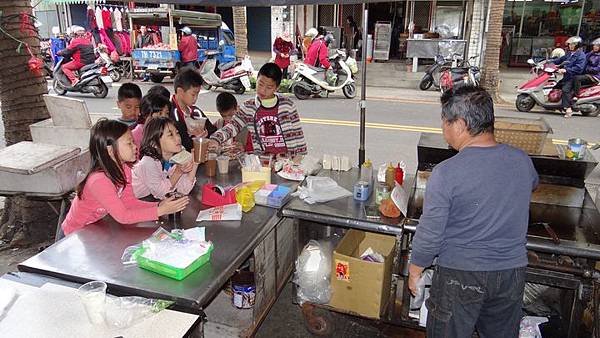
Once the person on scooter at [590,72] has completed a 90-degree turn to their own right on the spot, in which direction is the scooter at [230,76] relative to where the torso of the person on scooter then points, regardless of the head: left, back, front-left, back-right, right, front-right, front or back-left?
left

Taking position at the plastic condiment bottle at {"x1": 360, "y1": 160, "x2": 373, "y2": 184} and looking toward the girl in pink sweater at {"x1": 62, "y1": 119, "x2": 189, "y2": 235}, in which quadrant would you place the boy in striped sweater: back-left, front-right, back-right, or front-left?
front-right

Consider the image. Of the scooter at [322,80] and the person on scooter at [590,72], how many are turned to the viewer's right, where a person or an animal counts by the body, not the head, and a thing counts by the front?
1

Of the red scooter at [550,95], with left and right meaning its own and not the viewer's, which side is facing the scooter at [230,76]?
front

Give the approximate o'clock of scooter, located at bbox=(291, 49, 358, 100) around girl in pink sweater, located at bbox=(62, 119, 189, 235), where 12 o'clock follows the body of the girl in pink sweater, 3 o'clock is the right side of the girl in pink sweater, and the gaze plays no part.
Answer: The scooter is roughly at 10 o'clock from the girl in pink sweater.

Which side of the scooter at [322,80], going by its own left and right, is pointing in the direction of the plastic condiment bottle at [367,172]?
right

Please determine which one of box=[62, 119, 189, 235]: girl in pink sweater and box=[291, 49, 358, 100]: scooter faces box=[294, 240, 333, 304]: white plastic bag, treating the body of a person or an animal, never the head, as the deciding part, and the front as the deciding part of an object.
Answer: the girl in pink sweater

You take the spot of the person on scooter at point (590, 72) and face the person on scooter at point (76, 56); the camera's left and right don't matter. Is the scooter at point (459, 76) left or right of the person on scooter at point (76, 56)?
right

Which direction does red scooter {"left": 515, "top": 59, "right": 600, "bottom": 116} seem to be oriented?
to the viewer's left

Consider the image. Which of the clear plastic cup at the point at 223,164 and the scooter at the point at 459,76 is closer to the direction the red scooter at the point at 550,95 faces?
the scooter

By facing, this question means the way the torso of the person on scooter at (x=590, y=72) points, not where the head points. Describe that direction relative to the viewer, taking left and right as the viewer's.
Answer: facing to the left of the viewer

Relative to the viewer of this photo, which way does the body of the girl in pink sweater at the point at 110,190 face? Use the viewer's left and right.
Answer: facing to the right of the viewer

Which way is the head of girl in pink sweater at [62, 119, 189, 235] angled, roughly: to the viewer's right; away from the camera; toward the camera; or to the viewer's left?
to the viewer's right

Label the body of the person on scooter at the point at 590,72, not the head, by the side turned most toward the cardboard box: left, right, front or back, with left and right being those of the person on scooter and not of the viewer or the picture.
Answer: left

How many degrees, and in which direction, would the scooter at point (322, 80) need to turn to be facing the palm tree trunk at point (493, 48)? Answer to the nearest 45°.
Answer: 0° — it already faces it

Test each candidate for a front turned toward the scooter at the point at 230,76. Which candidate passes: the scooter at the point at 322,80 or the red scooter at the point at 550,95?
the red scooter

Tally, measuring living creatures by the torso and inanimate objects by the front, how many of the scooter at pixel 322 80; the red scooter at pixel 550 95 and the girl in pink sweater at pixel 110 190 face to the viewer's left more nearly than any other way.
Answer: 1

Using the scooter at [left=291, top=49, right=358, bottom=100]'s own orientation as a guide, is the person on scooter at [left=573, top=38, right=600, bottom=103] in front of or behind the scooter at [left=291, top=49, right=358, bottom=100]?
in front
